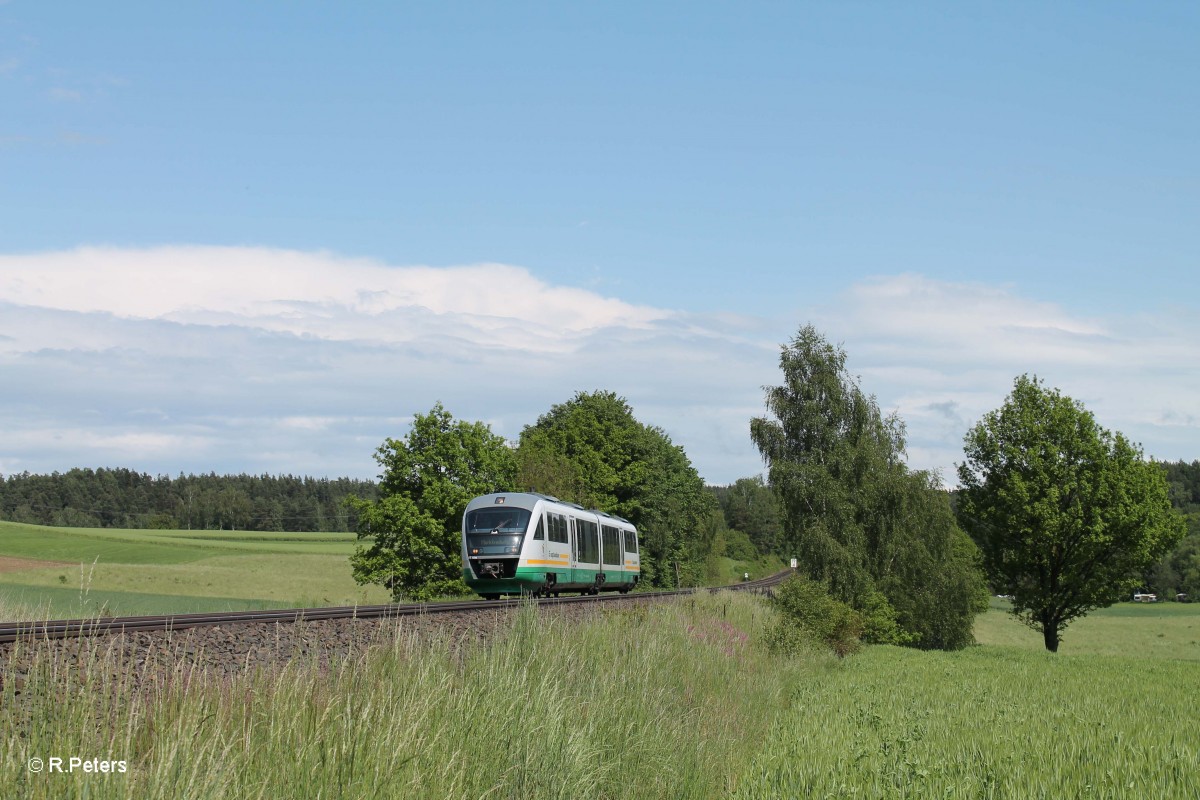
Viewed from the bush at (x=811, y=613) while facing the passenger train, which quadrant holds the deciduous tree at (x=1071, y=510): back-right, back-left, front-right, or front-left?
back-right

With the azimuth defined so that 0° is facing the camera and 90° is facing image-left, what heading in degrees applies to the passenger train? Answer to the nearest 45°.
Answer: approximately 45°

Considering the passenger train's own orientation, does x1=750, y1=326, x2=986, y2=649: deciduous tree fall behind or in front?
behind

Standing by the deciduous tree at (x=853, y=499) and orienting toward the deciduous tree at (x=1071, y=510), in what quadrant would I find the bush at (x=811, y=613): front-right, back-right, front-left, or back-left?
back-right

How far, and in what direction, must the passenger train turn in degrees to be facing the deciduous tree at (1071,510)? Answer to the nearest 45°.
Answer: approximately 180°
